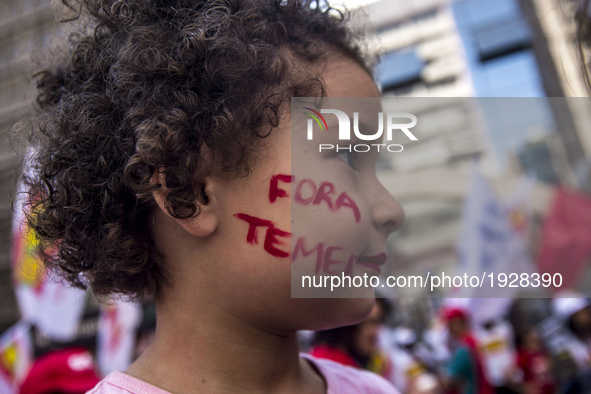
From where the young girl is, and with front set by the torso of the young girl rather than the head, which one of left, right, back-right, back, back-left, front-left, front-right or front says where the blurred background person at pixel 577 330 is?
front-left

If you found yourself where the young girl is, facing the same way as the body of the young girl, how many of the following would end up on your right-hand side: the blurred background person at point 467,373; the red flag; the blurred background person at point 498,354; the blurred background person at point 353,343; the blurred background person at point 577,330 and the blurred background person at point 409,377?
0

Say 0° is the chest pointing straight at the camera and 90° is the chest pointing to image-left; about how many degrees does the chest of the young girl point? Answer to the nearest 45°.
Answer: approximately 270°

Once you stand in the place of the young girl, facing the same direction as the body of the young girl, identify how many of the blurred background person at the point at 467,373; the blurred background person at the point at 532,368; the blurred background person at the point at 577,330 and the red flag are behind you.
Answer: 0

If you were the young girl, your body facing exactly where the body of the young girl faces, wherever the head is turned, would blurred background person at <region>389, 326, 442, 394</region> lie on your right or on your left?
on your left

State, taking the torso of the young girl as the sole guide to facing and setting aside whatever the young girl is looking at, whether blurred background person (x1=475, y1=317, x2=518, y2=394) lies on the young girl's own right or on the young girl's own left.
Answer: on the young girl's own left

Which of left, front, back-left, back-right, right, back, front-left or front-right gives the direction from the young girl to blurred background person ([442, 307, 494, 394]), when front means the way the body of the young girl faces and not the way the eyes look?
front-left

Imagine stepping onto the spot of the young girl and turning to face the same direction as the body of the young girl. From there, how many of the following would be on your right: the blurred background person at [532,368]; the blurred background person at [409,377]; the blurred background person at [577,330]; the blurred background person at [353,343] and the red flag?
0

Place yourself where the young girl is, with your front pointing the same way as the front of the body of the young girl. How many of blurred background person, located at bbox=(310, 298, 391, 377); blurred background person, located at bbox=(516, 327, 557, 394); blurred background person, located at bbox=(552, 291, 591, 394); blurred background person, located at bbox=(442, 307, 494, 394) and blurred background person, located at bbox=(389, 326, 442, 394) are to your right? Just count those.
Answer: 0

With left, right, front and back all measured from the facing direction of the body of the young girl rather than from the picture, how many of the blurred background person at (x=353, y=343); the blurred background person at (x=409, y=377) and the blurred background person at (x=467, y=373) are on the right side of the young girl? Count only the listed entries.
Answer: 0

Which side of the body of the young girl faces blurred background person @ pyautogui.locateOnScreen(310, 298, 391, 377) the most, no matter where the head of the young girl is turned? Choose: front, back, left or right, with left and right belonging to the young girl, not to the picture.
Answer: left

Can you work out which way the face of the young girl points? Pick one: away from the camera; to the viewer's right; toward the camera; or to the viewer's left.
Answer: to the viewer's right
